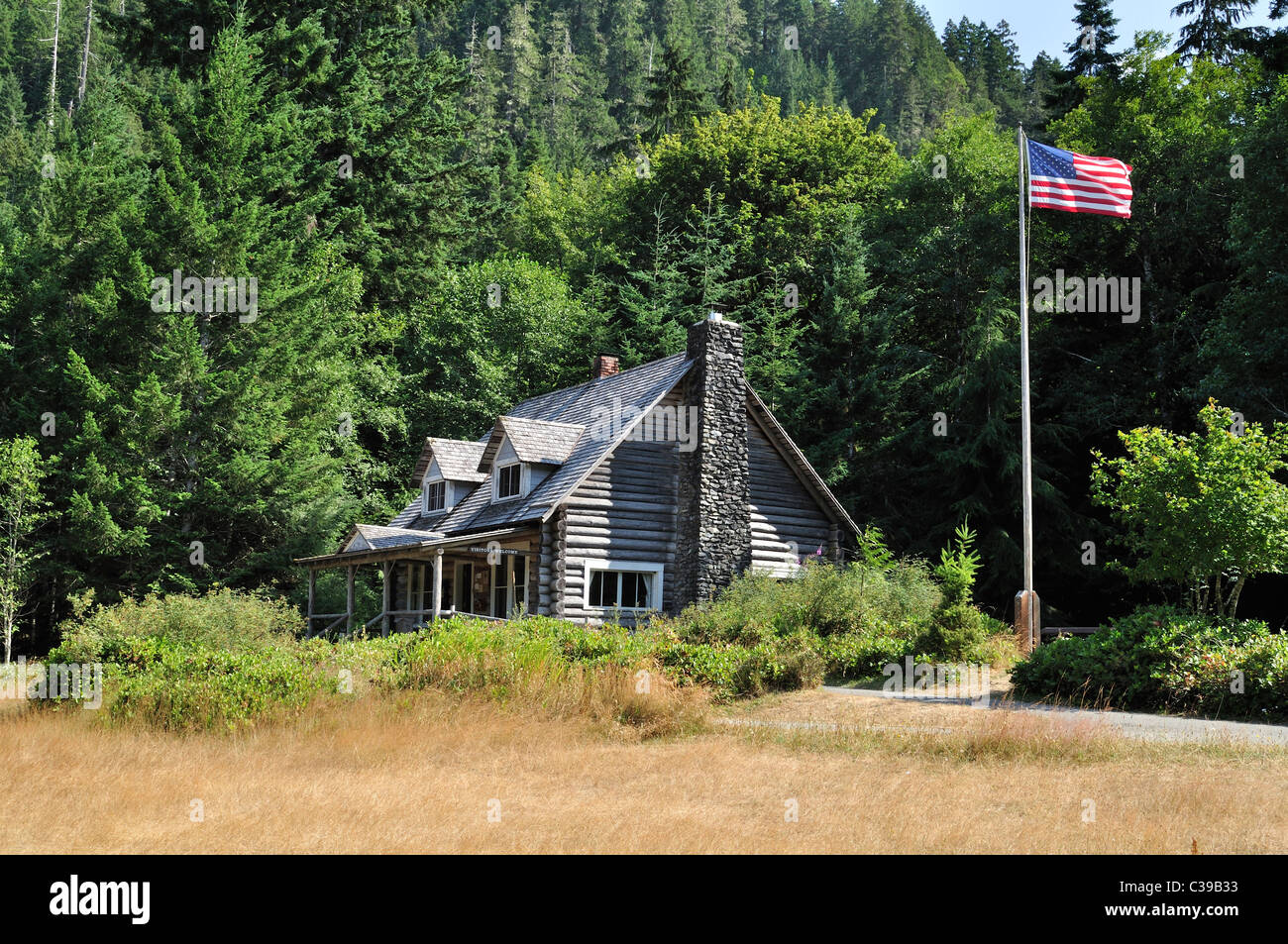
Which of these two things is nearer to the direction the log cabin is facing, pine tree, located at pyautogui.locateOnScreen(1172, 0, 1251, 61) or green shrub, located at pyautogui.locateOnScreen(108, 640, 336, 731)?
the green shrub

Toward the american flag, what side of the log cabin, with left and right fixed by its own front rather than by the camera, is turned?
left

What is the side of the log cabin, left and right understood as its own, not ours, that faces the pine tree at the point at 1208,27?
back

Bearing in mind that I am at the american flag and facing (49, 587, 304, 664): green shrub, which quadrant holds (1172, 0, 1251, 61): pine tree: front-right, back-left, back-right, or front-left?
back-right

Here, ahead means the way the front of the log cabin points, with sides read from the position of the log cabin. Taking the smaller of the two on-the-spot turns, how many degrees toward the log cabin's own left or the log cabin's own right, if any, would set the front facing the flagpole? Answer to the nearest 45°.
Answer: approximately 90° to the log cabin's own left

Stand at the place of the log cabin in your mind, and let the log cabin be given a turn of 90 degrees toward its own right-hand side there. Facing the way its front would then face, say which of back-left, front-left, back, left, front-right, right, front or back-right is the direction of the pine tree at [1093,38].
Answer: right

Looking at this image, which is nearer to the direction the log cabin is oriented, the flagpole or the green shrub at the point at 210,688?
the green shrub

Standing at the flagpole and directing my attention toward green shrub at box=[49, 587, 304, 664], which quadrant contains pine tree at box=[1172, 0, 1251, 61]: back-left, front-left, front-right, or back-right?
back-right

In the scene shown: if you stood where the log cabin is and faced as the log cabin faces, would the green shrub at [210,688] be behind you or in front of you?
in front

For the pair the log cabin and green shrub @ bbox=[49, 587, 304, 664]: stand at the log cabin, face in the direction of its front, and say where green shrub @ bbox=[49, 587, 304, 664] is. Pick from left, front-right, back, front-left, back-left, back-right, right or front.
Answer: front

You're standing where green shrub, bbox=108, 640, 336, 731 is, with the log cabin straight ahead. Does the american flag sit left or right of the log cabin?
right

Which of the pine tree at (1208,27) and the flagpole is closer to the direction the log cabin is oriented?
the flagpole

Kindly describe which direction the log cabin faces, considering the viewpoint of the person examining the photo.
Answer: facing the viewer and to the left of the viewer
